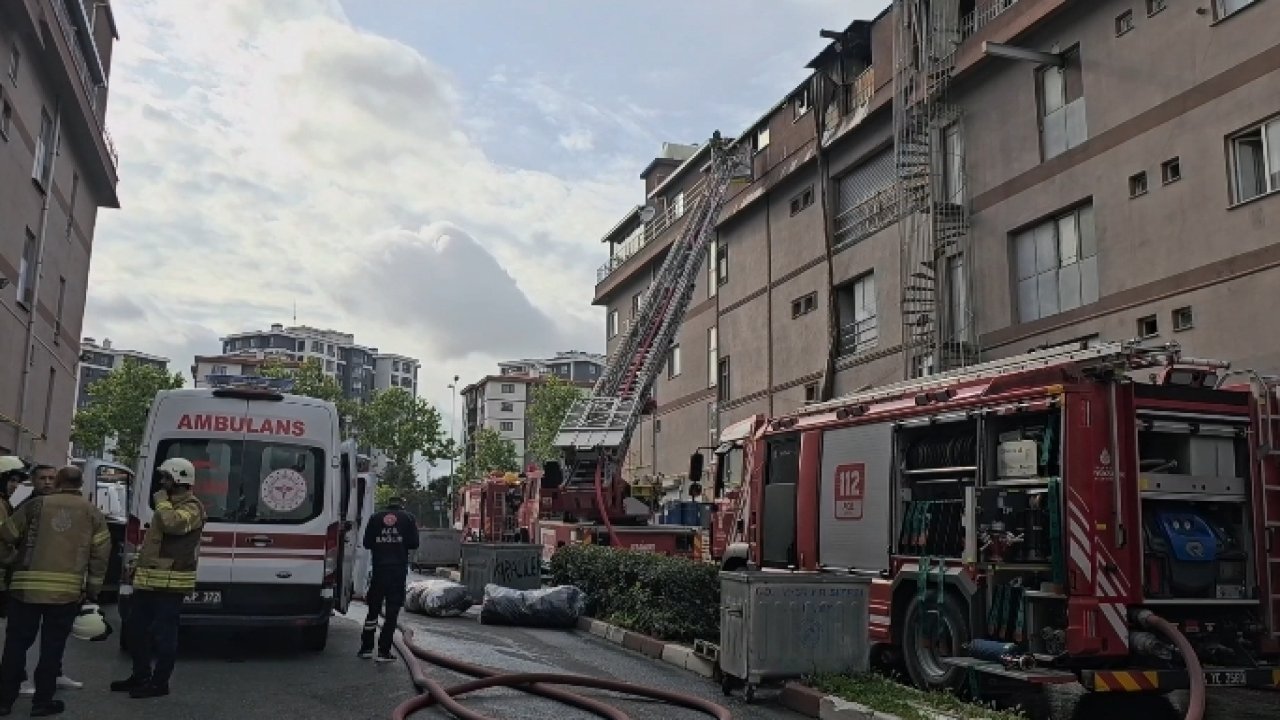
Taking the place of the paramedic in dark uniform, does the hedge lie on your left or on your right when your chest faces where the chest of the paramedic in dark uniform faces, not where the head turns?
on your right

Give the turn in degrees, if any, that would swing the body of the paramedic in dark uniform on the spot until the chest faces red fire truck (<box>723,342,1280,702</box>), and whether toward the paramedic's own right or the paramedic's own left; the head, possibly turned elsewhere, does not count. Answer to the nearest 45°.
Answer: approximately 135° to the paramedic's own right

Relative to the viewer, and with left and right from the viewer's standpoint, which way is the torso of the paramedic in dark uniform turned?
facing away from the viewer

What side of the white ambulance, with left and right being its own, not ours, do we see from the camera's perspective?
back

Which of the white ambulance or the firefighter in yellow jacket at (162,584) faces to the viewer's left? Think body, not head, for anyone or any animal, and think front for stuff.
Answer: the firefighter in yellow jacket

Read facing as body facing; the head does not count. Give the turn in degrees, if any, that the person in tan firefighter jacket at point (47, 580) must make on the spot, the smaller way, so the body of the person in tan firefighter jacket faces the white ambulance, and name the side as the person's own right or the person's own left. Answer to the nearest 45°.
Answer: approximately 45° to the person's own right

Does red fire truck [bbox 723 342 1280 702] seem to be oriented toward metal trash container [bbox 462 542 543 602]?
yes

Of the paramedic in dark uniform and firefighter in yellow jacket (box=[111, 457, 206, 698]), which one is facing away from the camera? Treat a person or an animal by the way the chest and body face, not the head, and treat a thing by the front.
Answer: the paramedic in dark uniform

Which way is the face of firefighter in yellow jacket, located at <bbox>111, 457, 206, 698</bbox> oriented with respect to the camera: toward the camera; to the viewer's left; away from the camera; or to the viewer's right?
to the viewer's left

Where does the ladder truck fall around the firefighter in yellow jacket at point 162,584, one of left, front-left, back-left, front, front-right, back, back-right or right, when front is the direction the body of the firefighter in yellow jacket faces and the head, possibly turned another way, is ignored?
back-right

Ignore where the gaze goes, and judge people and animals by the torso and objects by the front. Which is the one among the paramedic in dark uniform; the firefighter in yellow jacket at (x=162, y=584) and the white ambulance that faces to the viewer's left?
the firefighter in yellow jacket

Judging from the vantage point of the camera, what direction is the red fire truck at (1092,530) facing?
facing away from the viewer and to the left of the viewer

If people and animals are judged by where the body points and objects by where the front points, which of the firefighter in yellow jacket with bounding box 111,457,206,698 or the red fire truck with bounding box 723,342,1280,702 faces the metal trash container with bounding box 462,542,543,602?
the red fire truck

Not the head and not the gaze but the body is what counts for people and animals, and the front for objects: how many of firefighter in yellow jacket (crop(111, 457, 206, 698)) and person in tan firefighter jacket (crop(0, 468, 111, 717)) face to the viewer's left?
1

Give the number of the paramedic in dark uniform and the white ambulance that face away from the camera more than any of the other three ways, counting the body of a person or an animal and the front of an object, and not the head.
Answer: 2
